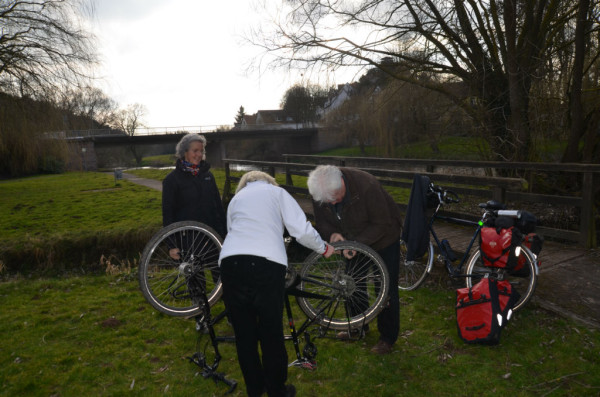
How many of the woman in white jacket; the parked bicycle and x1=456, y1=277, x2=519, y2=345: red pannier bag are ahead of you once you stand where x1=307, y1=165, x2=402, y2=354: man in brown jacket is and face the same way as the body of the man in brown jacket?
1

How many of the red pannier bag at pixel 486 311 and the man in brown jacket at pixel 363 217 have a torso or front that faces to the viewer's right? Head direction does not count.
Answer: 0

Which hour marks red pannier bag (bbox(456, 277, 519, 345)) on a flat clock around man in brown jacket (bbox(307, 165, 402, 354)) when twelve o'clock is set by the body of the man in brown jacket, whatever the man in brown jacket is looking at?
The red pannier bag is roughly at 7 o'clock from the man in brown jacket.

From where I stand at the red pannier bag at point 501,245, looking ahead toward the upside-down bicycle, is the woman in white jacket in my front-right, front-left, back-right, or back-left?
front-left

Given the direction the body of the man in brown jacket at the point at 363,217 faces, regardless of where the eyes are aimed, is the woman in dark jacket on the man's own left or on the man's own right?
on the man's own right

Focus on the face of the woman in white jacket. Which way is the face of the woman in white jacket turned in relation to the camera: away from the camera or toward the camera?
away from the camera

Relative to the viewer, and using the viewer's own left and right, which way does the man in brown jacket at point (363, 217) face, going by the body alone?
facing the viewer and to the left of the viewer

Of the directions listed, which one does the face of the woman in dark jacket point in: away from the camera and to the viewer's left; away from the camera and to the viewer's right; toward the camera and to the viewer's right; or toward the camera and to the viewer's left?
toward the camera and to the viewer's right

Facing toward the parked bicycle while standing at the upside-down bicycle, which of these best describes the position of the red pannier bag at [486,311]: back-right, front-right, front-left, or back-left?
front-right

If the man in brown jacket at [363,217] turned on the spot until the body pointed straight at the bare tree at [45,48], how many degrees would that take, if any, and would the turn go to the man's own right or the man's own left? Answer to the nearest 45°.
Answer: approximately 90° to the man's own right

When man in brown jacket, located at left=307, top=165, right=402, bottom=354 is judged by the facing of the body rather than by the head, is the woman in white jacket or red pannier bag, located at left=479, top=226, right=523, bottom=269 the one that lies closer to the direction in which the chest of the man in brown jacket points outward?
the woman in white jacket

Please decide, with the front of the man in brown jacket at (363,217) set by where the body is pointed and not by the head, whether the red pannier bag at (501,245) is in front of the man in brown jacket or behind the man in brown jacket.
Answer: behind
